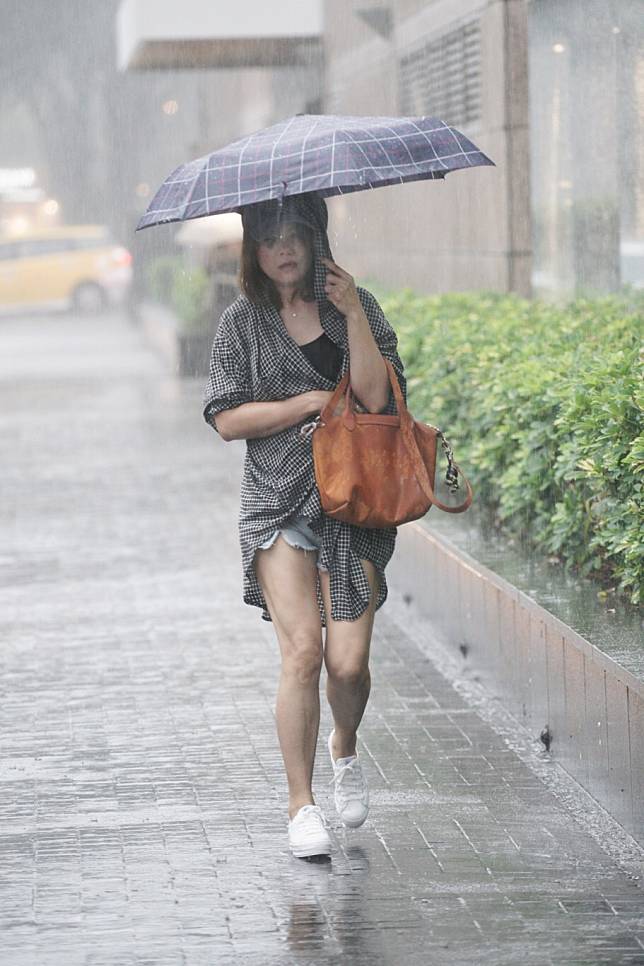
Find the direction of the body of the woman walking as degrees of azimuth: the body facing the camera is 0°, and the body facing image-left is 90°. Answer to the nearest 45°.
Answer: approximately 0°

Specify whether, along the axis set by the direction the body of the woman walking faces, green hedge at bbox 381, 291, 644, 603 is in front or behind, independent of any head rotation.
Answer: behind

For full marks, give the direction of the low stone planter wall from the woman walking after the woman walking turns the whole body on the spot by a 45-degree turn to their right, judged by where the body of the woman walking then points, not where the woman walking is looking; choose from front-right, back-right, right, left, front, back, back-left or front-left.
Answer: back

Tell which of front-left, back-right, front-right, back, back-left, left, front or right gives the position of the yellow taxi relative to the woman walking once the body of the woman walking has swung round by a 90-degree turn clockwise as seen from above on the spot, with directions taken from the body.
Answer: right
